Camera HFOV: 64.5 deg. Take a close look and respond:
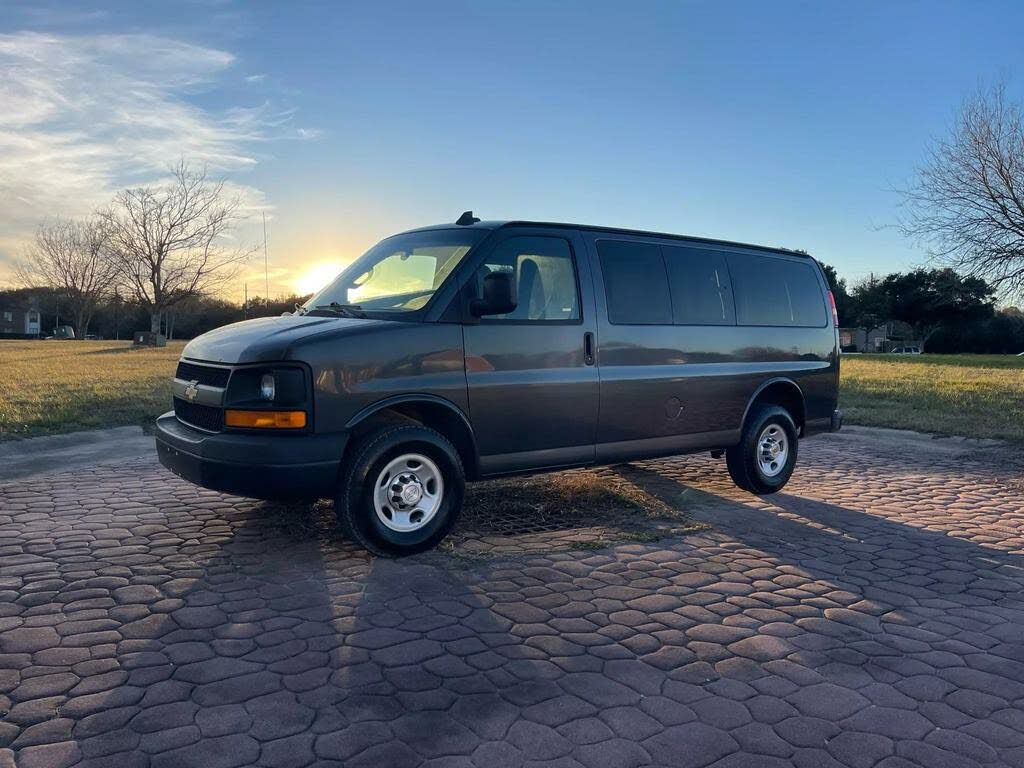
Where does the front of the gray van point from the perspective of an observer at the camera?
facing the viewer and to the left of the viewer
